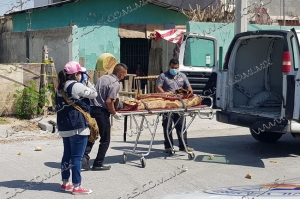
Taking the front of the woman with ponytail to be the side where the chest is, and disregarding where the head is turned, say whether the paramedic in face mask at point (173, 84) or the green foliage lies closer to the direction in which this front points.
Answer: the paramedic in face mask

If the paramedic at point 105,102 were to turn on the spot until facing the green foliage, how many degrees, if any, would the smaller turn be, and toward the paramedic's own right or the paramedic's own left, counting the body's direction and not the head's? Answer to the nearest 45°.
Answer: approximately 90° to the paramedic's own left

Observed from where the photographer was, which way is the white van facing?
facing away from the viewer and to the right of the viewer

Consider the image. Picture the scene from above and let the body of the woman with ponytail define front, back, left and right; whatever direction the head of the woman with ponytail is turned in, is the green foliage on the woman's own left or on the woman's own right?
on the woman's own left

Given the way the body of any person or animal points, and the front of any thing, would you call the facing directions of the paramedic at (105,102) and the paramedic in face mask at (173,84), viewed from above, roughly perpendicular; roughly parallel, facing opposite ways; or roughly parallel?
roughly perpendicular

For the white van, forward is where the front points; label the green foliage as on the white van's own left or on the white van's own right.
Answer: on the white van's own left

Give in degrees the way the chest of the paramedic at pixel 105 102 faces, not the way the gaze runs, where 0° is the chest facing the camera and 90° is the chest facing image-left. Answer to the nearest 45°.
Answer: approximately 270°

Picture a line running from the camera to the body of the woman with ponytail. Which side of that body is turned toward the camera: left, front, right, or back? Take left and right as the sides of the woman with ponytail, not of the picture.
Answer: right

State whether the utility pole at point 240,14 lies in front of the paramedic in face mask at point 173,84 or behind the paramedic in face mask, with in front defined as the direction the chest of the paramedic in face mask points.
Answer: behind

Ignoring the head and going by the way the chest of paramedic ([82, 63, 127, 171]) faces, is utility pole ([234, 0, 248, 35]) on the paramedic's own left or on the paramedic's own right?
on the paramedic's own left

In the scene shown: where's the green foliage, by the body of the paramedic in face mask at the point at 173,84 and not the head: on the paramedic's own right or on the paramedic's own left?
on the paramedic's own right

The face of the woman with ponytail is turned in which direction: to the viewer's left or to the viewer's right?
to the viewer's right
